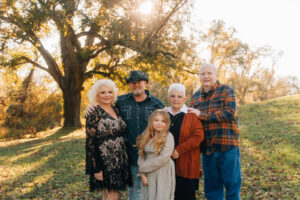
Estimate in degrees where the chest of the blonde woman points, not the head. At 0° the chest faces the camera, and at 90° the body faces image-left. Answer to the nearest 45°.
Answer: approximately 315°

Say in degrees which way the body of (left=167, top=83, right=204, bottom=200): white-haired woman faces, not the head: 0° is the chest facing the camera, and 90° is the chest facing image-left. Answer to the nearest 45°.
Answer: approximately 45°

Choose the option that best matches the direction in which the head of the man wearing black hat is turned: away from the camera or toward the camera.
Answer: toward the camera

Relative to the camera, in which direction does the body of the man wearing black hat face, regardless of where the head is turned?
toward the camera

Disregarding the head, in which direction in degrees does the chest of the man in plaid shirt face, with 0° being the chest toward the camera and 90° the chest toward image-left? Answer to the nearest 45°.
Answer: approximately 45°

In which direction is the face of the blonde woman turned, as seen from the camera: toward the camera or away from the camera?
toward the camera

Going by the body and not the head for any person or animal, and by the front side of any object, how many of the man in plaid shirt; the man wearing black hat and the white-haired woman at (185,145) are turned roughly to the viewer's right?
0
